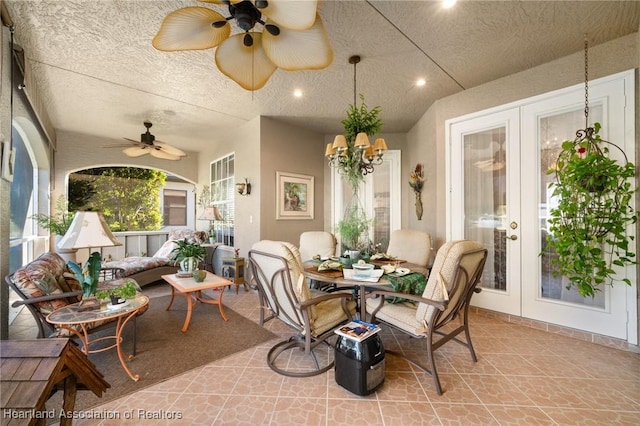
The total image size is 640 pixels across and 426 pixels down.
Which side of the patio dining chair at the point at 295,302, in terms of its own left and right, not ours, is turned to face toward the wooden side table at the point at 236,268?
left

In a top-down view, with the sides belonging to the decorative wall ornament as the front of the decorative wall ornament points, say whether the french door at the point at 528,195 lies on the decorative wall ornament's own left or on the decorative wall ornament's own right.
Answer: on the decorative wall ornament's own left

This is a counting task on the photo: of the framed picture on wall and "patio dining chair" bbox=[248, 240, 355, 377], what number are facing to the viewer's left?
0

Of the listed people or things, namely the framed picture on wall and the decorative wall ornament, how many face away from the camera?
0

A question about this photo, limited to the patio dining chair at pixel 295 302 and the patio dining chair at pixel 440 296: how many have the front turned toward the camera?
0

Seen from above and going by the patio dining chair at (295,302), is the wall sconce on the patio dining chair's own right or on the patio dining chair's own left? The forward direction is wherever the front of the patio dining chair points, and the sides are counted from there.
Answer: on the patio dining chair's own left

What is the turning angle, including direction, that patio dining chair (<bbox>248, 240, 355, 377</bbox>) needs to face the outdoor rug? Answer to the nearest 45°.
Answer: approximately 90° to its left

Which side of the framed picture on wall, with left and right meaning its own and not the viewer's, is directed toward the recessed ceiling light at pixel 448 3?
front

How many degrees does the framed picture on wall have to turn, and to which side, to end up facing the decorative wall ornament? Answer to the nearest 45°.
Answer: approximately 45° to its left

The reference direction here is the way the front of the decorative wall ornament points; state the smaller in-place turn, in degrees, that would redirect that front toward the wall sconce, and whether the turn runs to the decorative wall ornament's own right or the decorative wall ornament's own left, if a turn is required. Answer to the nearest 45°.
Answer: approximately 45° to the decorative wall ornament's own right

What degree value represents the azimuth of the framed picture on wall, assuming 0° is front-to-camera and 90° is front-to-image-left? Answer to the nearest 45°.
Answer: approximately 315°

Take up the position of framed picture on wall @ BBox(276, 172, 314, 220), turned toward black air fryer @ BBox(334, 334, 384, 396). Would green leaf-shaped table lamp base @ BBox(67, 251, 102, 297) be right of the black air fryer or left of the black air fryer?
right
